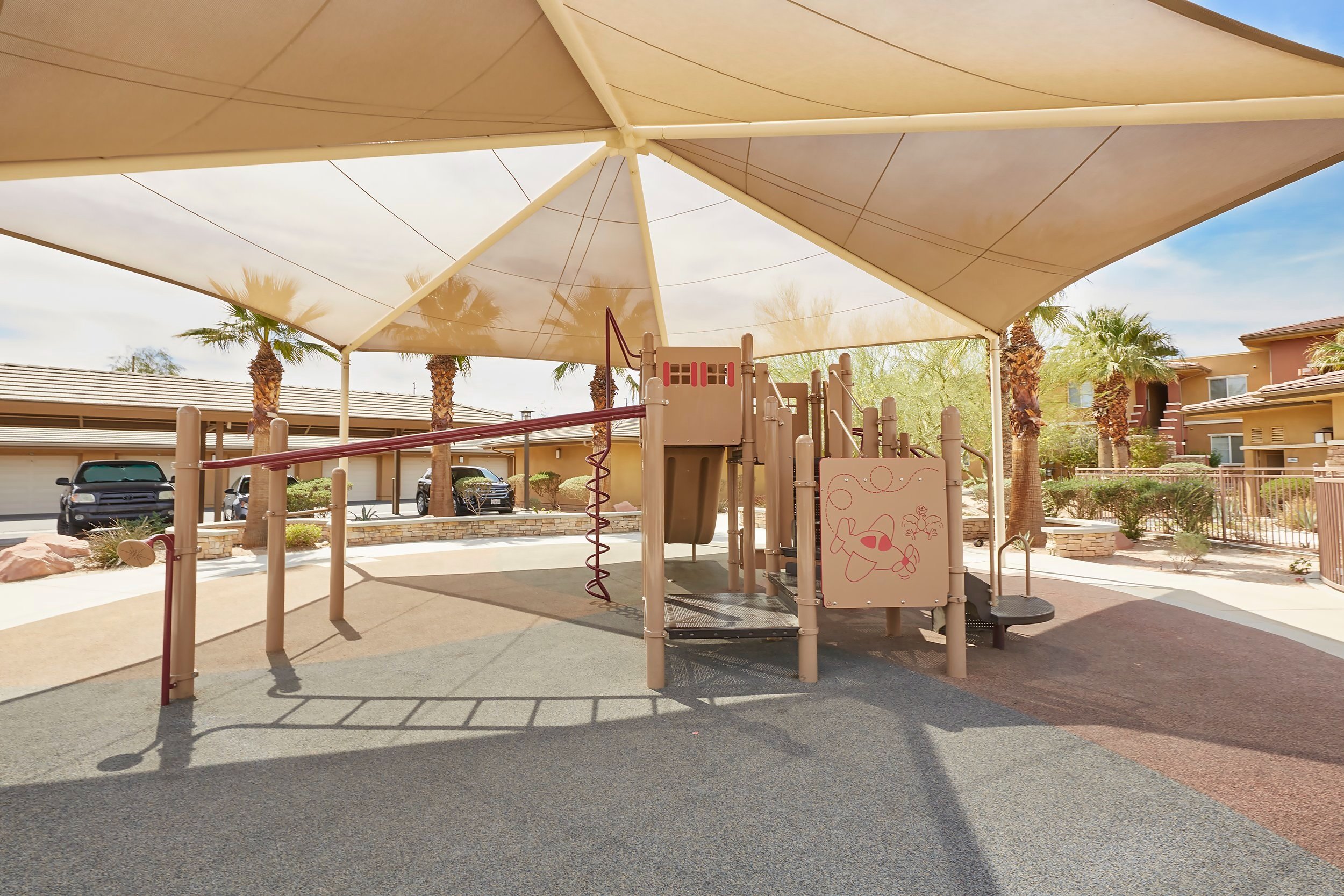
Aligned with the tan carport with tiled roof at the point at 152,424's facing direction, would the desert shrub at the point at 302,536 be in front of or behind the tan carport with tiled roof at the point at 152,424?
in front

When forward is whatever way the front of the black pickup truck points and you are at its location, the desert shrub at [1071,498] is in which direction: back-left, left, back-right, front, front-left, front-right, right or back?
front-left

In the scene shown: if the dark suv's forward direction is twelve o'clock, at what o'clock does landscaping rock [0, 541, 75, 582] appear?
The landscaping rock is roughly at 3 o'clock from the dark suv.

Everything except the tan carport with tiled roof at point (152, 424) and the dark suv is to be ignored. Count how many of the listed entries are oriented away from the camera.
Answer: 0

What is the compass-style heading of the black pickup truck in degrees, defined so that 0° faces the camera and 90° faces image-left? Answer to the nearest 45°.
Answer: approximately 0°

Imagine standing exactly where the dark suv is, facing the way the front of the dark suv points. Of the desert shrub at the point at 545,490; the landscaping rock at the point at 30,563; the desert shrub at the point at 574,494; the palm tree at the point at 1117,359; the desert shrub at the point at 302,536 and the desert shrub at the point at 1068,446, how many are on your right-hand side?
2

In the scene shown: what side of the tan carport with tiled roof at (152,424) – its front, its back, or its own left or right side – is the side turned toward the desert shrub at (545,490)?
left

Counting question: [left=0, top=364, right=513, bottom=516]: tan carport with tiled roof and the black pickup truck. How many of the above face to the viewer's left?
0

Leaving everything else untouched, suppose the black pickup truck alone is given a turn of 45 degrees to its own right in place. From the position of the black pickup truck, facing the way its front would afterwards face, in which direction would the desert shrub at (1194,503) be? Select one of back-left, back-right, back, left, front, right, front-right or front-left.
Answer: left

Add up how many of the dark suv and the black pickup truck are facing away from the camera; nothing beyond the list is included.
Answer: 0

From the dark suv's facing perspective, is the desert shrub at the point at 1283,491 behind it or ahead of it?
ahead

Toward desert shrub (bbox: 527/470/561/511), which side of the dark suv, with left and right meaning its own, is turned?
left

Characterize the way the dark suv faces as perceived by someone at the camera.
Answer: facing the viewer and to the right of the viewer

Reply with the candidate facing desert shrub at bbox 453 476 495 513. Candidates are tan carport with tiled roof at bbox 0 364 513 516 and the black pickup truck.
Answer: the tan carport with tiled roof
